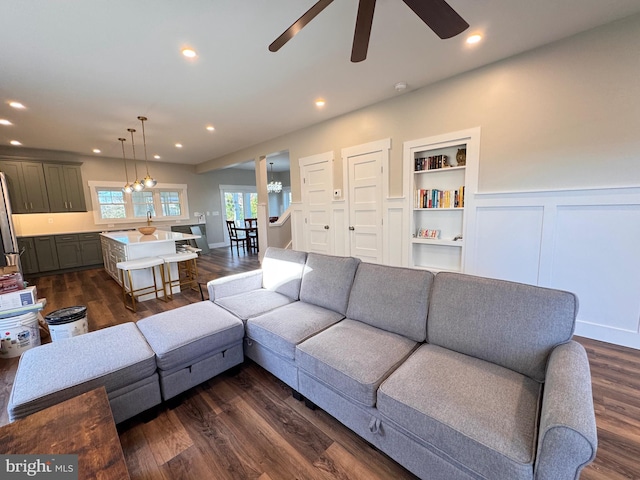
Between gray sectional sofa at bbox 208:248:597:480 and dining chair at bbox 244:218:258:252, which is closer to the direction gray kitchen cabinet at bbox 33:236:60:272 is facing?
the gray sectional sofa

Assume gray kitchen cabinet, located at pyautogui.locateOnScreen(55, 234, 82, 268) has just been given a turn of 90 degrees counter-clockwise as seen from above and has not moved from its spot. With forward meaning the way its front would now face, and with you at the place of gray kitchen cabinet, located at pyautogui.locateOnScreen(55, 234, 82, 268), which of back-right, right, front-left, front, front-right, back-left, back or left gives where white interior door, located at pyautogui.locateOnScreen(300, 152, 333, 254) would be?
front-right

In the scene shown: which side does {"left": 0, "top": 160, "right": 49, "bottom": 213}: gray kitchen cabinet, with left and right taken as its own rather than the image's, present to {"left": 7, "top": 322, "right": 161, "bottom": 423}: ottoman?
front

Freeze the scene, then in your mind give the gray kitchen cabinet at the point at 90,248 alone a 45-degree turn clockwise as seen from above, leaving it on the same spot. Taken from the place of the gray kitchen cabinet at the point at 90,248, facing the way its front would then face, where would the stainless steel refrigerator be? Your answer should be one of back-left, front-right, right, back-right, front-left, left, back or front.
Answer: front

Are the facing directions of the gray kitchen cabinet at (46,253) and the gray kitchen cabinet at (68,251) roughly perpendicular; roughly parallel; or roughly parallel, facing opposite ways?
roughly parallel

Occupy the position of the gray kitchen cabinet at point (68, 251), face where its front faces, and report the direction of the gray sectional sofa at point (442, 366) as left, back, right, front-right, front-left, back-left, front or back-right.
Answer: front

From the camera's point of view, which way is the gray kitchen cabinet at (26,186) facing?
toward the camera

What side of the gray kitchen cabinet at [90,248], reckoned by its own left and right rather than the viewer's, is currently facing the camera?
front

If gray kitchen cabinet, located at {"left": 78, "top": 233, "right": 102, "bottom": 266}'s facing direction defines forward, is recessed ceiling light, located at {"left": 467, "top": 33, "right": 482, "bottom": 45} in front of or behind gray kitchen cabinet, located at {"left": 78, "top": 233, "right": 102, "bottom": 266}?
in front

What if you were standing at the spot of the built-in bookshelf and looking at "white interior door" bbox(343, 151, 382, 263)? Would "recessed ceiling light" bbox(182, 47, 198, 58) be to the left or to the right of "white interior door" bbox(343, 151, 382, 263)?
left

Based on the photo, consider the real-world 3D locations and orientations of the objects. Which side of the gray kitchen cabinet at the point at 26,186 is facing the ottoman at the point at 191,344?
front

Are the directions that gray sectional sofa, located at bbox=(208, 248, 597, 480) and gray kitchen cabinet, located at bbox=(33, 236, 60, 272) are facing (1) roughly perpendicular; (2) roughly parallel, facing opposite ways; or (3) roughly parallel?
roughly perpendicular

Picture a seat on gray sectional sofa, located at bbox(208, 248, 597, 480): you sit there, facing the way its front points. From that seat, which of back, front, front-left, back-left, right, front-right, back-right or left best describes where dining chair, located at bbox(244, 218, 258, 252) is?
right

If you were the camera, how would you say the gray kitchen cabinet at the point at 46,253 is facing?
facing the viewer

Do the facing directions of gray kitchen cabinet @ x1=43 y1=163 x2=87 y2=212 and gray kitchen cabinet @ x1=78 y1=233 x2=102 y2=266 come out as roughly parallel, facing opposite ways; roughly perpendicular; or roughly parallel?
roughly parallel

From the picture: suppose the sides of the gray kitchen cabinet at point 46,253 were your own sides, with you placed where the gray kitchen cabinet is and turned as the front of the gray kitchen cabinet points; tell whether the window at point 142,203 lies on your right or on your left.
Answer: on your left
